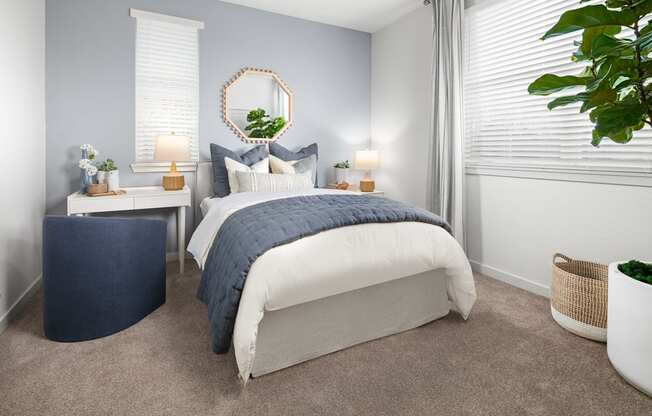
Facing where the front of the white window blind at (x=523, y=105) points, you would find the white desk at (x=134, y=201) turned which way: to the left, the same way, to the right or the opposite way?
to the left

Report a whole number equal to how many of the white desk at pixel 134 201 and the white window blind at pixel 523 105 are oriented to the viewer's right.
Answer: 0

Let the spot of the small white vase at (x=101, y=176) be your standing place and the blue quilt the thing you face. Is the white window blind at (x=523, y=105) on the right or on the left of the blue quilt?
left

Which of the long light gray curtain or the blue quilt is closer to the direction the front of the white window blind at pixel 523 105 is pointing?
the blue quilt

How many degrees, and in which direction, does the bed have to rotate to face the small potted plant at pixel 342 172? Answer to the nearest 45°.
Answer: approximately 135° to its left

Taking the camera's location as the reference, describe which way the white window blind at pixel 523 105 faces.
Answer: facing the viewer and to the left of the viewer

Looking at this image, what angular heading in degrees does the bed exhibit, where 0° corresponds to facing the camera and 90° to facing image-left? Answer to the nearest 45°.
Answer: approximately 315°

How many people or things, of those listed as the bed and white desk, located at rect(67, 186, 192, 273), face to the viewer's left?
0

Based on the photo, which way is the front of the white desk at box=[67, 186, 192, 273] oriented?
toward the camera
